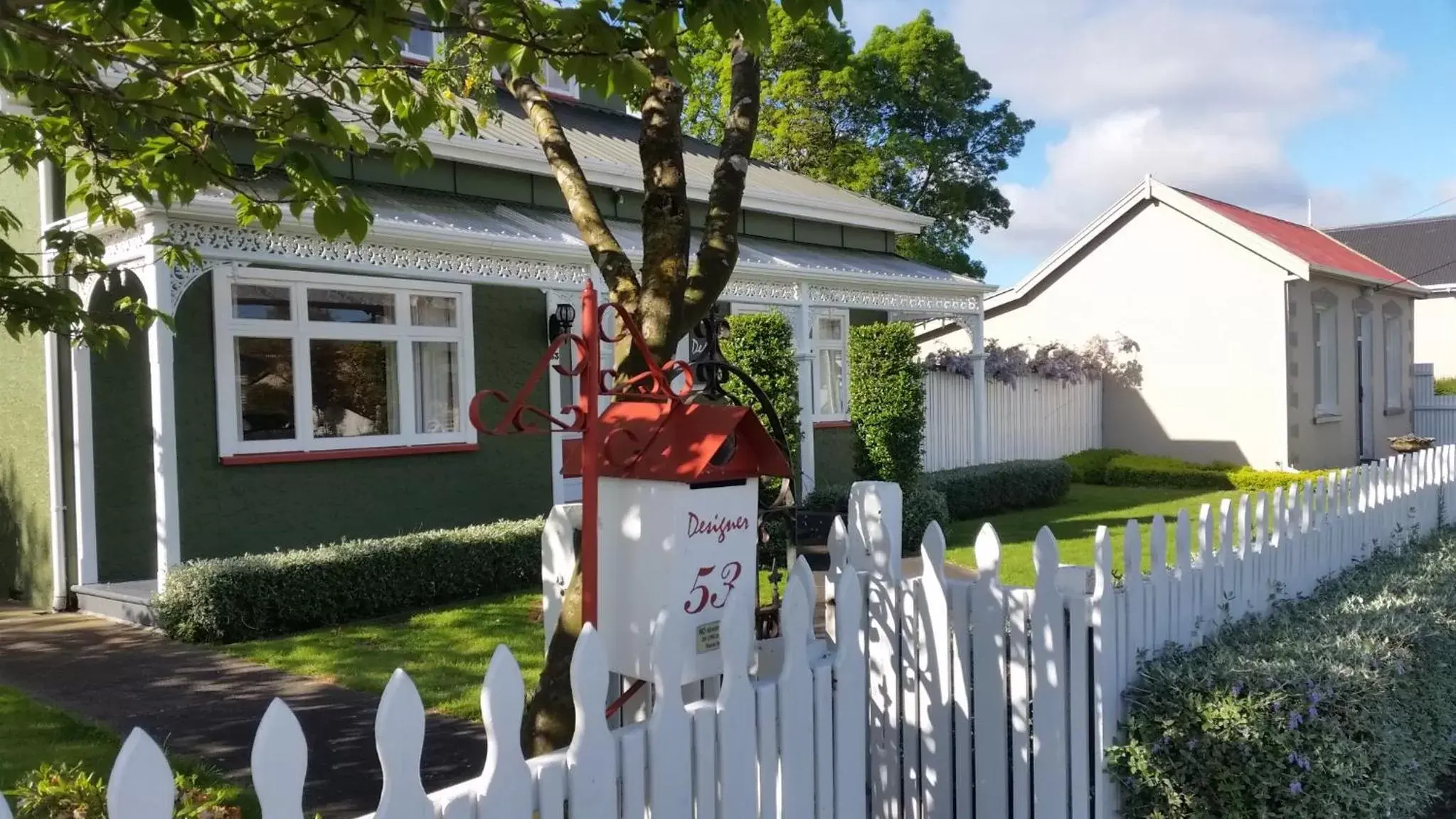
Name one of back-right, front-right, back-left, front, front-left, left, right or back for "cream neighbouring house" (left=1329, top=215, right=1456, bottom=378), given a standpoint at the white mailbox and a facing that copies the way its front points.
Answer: left

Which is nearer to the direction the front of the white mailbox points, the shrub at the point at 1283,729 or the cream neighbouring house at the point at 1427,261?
the shrub

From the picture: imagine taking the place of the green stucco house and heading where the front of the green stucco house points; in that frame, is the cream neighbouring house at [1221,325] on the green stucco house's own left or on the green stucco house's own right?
on the green stucco house's own left

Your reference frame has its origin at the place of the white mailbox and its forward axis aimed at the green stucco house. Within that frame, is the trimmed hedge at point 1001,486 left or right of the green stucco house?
right

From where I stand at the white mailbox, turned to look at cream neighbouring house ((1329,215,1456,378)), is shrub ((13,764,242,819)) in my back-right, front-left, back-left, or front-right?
back-left

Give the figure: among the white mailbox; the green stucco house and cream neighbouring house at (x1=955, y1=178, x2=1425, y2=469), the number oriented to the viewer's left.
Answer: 0

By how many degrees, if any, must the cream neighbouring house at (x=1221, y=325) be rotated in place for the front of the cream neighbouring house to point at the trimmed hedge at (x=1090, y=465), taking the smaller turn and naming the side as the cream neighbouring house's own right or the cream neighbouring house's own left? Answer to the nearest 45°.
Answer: approximately 90° to the cream neighbouring house's own right

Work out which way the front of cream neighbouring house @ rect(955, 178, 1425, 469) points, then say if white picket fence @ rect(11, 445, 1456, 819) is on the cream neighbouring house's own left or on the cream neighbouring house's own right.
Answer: on the cream neighbouring house's own right

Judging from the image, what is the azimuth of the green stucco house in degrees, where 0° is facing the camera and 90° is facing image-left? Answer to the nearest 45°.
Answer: approximately 315°

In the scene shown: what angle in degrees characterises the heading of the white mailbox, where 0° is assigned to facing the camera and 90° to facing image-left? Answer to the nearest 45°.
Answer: approximately 315°

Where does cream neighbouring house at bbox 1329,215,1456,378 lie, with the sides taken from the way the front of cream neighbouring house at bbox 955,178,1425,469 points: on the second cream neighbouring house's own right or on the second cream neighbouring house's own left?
on the second cream neighbouring house's own left

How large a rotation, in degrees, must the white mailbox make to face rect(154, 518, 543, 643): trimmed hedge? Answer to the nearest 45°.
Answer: approximately 180°

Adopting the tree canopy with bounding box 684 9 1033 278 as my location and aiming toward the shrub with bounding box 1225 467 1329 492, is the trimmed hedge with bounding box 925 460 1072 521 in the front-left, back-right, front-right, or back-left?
front-right

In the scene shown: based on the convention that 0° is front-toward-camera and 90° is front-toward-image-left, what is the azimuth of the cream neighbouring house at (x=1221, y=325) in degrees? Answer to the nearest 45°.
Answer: approximately 315°

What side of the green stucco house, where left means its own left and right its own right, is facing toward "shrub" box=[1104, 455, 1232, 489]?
left
